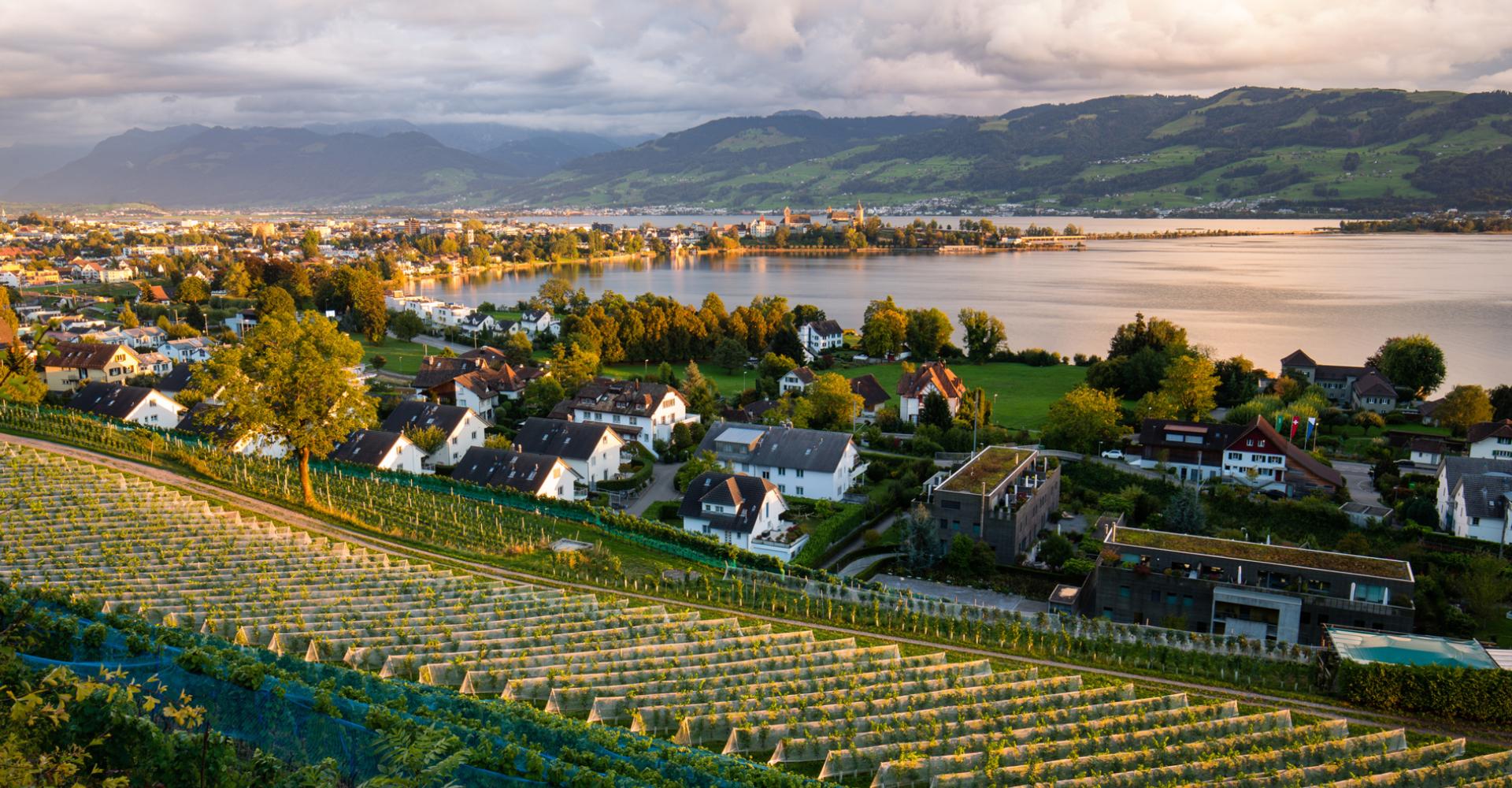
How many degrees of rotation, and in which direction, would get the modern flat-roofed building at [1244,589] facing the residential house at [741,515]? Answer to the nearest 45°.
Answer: approximately 90° to its right

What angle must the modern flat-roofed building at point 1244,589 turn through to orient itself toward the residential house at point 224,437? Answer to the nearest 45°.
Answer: approximately 90° to its right

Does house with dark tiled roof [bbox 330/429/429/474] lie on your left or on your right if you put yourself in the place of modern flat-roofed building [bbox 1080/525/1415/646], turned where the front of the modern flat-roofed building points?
on your right

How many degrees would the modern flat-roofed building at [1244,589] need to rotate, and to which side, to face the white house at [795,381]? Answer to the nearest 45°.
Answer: approximately 135° to its right

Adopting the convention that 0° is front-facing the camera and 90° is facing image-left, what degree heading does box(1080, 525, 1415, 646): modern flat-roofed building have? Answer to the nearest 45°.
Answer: approximately 0°

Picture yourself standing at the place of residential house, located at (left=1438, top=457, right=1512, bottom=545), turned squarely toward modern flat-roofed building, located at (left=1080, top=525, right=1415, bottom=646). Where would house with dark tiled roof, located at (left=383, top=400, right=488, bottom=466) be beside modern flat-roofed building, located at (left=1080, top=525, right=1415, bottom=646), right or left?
right

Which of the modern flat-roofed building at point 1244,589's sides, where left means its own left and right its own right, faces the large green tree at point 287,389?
right

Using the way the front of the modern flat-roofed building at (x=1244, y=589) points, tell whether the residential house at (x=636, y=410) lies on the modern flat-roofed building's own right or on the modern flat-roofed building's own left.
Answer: on the modern flat-roofed building's own right

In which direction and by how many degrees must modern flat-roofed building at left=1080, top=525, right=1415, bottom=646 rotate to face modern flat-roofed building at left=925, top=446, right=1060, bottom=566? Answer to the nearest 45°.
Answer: approximately 135° to its right

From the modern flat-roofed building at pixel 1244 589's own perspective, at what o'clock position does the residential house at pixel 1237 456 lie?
The residential house is roughly at 6 o'clock from the modern flat-roofed building.

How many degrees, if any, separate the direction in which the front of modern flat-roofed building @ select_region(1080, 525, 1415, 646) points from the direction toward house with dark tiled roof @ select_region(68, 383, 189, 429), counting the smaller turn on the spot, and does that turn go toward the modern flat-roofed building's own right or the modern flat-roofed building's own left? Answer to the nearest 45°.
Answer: approximately 90° to the modern flat-roofed building's own right

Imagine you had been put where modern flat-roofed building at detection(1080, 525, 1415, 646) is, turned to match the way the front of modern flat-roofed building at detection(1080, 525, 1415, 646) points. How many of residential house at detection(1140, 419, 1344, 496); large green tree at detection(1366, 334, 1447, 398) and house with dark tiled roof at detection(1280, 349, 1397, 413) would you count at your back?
3

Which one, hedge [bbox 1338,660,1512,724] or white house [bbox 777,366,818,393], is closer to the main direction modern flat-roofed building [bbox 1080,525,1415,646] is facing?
the hedge
